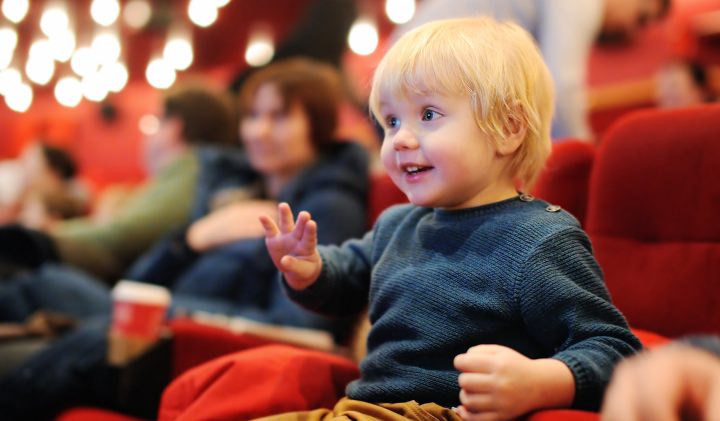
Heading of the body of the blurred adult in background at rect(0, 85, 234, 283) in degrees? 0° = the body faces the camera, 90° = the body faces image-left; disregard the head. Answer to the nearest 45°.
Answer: approximately 90°

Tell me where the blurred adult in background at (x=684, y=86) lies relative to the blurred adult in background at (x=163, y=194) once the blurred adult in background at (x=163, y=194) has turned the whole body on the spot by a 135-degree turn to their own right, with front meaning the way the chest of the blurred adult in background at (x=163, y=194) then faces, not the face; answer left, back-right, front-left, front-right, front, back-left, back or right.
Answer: front-right

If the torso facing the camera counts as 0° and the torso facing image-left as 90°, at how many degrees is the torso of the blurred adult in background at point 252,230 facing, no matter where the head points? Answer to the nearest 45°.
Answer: approximately 45°

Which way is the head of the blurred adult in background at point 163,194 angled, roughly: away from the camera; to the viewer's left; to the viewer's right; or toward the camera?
to the viewer's left
